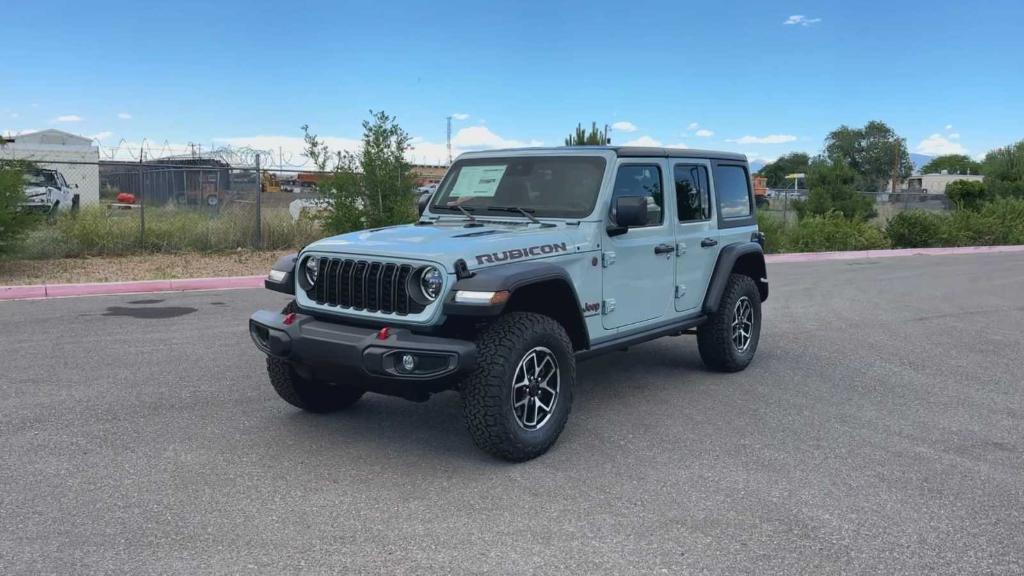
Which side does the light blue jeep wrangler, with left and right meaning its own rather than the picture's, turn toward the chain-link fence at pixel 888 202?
back

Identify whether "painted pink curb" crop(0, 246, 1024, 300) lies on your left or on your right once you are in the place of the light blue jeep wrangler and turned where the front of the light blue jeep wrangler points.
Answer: on your right

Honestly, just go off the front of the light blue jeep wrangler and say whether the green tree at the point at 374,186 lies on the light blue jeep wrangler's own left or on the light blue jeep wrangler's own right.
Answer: on the light blue jeep wrangler's own right

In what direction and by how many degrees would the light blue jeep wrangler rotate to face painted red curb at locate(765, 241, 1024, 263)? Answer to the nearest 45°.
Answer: approximately 180°

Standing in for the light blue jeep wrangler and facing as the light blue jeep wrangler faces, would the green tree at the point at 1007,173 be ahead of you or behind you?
behind

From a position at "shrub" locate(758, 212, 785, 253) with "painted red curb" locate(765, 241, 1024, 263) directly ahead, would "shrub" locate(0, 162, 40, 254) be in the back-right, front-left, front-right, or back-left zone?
back-right

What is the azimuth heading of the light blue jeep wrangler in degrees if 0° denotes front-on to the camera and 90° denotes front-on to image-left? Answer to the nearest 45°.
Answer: approximately 45°

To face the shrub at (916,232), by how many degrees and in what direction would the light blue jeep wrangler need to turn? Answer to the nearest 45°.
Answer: approximately 180°

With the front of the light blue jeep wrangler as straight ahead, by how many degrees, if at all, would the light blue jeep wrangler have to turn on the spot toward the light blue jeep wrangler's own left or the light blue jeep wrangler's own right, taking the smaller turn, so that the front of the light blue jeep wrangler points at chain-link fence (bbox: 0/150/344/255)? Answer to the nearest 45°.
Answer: approximately 90° to the light blue jeep wrangler's own right

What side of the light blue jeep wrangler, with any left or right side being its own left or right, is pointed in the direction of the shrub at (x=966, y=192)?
back
